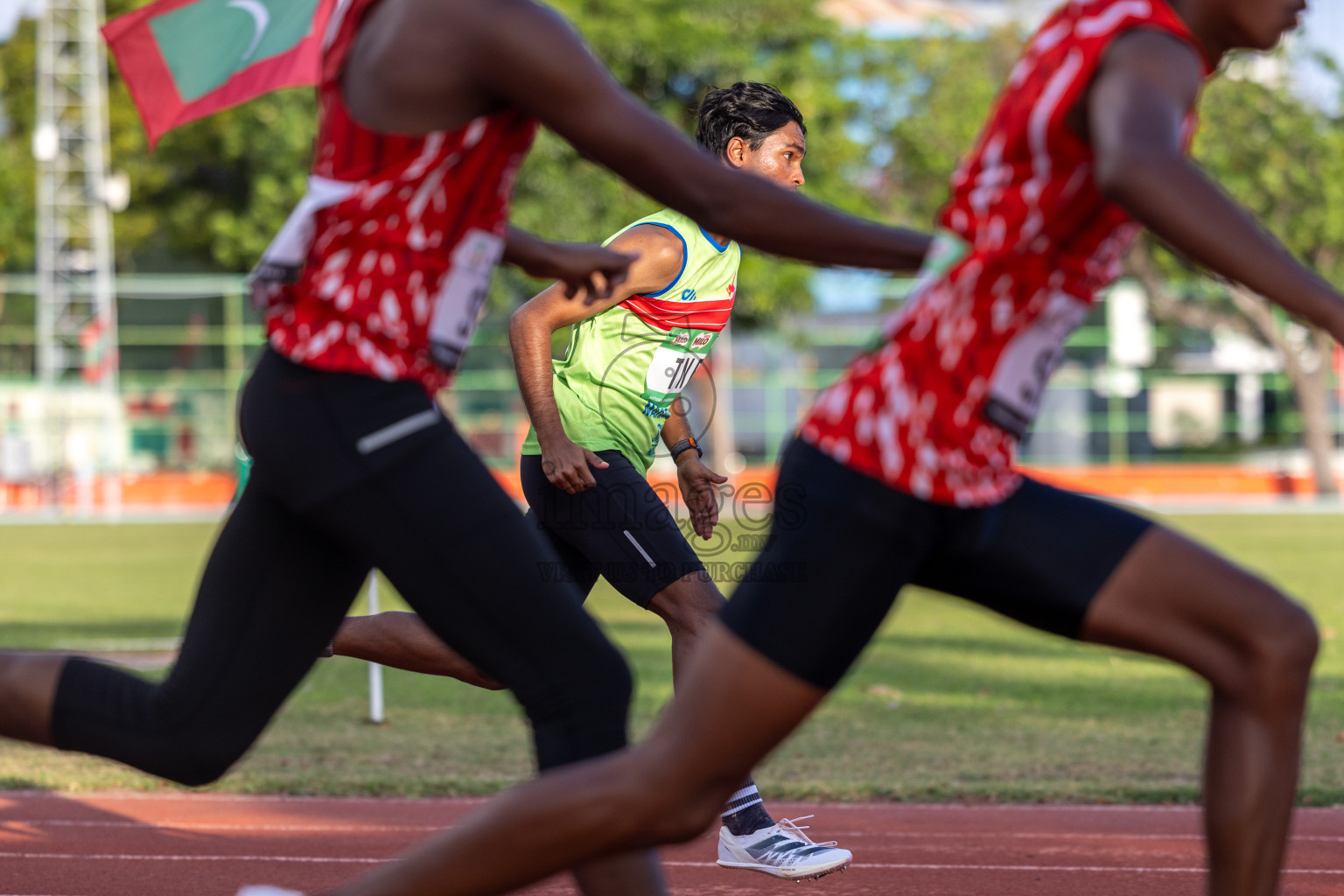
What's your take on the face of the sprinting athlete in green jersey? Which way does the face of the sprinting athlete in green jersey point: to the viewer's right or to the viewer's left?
to the viewer's right

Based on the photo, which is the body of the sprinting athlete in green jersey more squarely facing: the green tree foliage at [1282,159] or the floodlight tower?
the green tree foliage

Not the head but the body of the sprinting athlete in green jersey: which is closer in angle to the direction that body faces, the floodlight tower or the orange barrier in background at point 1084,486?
the orange barrier in background

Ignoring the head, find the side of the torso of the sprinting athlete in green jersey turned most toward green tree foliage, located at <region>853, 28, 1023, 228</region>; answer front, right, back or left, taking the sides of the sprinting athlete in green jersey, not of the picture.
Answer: left

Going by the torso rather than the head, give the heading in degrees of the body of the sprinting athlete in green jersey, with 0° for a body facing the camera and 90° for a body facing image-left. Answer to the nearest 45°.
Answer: approximately 270°

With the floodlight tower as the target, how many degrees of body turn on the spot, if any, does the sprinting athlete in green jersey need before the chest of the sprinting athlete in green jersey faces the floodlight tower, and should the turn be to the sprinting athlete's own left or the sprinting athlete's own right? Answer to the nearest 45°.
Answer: approximately 90° to the sprinting athlete's own left

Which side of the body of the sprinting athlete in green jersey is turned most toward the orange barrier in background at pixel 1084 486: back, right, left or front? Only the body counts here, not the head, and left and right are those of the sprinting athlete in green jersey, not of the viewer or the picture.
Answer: left

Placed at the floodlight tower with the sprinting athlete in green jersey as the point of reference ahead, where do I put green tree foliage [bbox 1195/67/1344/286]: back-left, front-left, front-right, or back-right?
front-left
